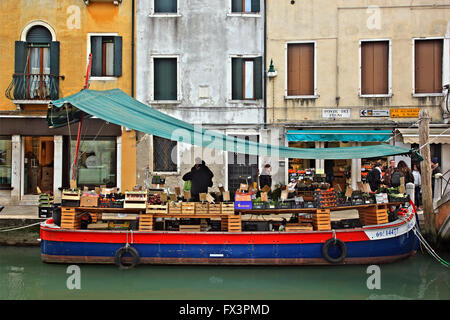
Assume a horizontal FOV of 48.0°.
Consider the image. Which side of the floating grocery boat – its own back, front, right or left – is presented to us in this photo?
right

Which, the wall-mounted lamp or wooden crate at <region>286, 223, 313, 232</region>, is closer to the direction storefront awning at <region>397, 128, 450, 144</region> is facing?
the wooden crate

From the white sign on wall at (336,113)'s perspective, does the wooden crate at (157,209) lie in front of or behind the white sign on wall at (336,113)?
in front

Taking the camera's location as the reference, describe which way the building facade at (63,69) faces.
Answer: facing the viewer

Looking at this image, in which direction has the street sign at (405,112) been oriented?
toward the camera

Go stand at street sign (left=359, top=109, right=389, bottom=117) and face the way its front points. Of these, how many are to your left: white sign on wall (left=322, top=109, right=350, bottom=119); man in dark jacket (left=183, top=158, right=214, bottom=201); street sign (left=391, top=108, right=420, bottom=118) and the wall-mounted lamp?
1

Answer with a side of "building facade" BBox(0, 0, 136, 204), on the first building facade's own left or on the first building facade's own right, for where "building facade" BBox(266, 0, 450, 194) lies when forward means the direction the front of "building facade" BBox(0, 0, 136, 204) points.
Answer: on the first building facade's own left

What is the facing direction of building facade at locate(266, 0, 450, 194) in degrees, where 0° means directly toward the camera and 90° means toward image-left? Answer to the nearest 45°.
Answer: approximately 0°

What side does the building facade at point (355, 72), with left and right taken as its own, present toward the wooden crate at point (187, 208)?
front

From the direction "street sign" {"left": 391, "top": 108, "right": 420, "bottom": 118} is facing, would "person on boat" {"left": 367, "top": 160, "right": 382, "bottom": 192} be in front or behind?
in front

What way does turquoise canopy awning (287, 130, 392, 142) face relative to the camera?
toward the camera

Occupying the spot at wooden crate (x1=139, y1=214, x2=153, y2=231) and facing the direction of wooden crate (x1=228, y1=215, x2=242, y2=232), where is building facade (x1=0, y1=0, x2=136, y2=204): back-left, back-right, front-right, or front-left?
back-left

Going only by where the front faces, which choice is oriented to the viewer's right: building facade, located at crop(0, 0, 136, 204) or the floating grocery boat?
the floating grocery boat

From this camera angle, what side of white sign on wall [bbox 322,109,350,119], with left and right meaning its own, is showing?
front
